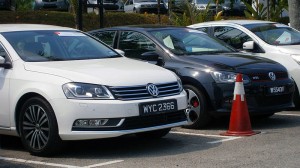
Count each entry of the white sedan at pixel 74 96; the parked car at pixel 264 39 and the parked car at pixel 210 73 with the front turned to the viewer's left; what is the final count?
0

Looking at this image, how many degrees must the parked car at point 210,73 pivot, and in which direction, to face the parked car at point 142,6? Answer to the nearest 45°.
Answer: approximately 135° to its left

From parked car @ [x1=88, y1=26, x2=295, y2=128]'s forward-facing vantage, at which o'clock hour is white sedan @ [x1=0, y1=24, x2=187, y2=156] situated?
The white sedan is roughly at 3 o'clock from the parked car.

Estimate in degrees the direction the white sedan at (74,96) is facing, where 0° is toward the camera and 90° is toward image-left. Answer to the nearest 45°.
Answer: approximately 315°

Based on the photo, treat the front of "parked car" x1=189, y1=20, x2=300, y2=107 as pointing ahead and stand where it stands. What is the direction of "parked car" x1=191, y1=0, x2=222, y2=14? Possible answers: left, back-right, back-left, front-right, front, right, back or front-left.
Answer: back-left

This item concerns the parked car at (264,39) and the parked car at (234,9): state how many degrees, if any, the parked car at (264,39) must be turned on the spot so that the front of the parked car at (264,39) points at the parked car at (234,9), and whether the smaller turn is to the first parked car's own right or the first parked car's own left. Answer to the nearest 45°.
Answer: approximately 135° to the first parked car's own left

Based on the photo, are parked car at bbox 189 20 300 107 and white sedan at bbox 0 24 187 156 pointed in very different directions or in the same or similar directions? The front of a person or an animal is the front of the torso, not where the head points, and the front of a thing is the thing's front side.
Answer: same or similar directions

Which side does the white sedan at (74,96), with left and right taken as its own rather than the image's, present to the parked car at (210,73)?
left

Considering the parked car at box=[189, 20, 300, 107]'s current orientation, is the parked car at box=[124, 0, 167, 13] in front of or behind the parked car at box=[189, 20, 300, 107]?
behind

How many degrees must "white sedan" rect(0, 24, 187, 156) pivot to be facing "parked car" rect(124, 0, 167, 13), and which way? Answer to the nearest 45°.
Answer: approximately 135° to its left

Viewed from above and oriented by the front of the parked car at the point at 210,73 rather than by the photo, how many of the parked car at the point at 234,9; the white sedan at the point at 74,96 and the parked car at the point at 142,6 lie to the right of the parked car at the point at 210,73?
1

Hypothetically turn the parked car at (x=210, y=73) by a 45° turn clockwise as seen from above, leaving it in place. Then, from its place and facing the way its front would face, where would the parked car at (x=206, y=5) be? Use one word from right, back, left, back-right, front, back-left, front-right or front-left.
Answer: back

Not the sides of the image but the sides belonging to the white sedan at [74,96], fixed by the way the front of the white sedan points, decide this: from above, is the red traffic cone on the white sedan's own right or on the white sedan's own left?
on the white sedan's own left

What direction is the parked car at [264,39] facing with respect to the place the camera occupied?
facing the viewer and to the right of the viewer
